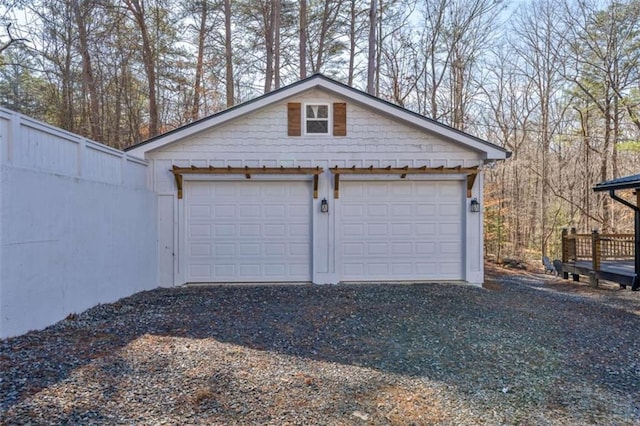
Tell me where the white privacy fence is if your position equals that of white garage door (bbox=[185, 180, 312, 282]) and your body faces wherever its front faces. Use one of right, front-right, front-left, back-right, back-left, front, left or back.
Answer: front-right

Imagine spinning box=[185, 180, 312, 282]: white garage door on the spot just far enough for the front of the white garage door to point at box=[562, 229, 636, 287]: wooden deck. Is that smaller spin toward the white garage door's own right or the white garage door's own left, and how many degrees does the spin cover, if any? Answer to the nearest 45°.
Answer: approximately 90° to the white garage door's own left

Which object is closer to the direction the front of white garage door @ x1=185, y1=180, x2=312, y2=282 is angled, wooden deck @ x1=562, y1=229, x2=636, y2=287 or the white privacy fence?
the white privacy fence

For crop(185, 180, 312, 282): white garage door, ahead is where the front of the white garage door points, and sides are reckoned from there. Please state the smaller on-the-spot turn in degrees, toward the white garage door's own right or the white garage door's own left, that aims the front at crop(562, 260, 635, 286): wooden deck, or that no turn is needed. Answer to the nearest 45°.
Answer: approximately 90° to the white garage door's own left

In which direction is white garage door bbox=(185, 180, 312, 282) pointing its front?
toward the camera
